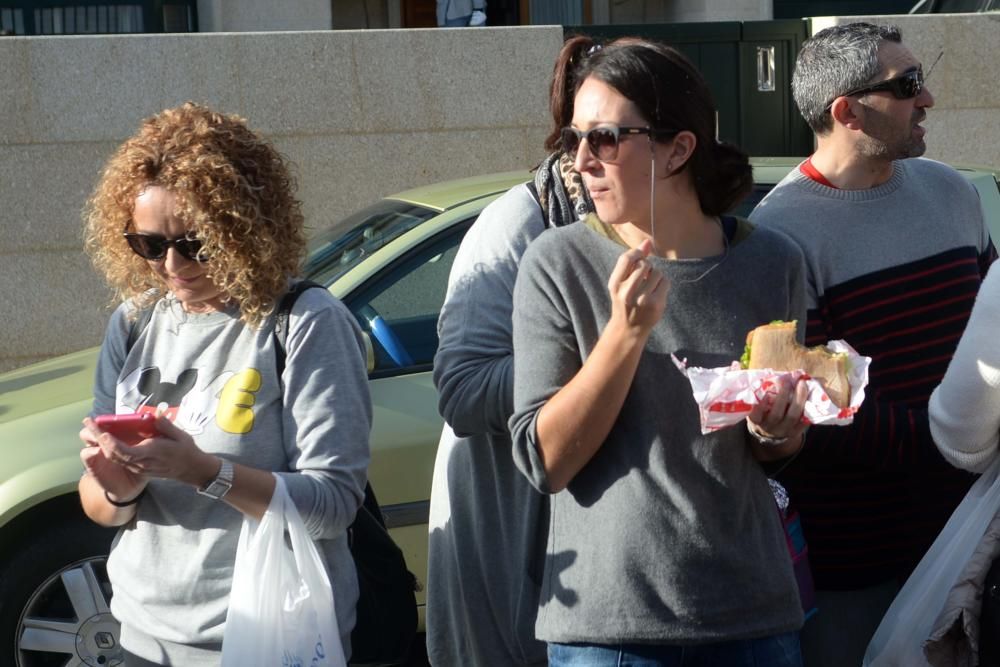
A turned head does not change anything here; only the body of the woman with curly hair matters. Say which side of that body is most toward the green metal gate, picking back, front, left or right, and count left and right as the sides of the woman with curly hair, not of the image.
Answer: back

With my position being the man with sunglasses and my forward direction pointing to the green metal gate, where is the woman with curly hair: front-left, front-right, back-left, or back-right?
back-left

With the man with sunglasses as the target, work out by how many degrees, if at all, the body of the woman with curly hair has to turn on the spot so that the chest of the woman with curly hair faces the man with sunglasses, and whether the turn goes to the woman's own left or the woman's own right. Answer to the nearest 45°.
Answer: approximately 135° to the woman's own left

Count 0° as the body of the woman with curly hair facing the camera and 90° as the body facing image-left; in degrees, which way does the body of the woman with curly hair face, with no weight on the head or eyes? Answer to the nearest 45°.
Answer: approximately 45°
